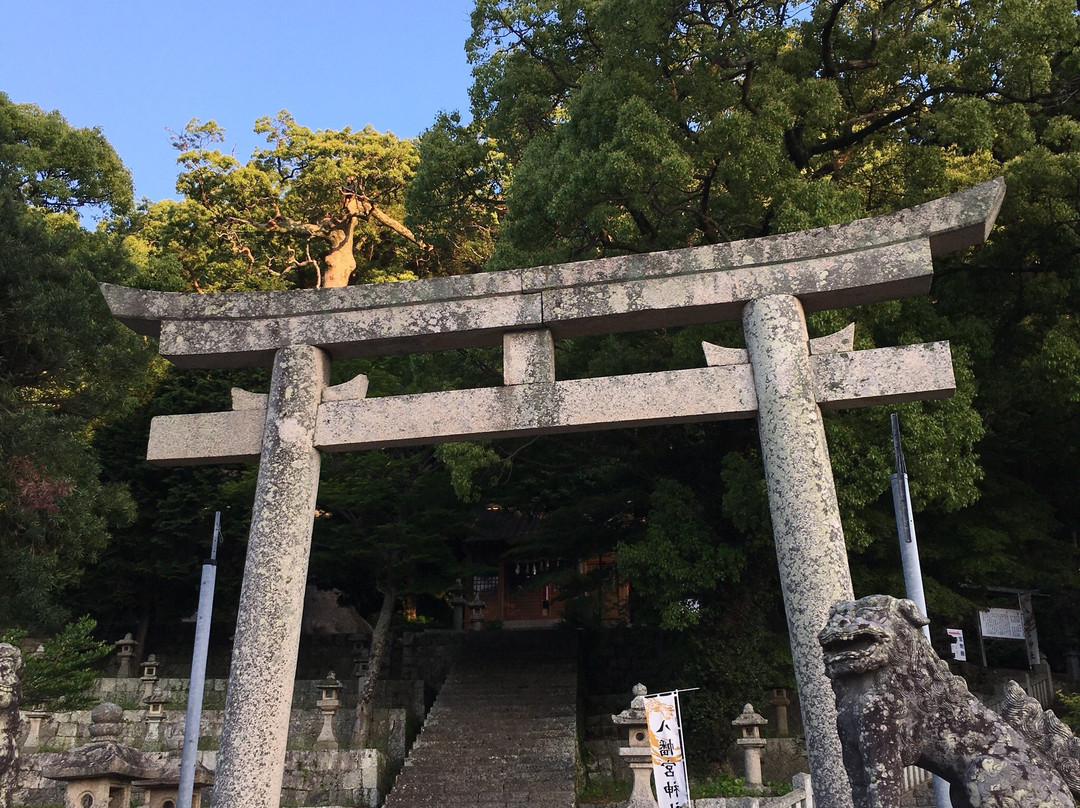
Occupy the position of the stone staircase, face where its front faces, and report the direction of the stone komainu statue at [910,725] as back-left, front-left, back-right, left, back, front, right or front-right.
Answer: front

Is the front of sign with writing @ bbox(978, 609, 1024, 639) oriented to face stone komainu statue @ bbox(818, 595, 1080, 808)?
yes

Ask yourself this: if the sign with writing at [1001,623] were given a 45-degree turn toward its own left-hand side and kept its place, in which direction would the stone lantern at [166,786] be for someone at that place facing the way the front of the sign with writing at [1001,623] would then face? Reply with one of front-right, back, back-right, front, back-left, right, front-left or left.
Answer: right

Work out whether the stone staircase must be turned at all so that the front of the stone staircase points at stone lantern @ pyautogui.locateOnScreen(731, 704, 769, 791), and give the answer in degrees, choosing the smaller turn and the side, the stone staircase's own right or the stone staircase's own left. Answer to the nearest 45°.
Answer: approximately 45° to the stone staircase's own left

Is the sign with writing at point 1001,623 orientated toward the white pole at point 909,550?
yes

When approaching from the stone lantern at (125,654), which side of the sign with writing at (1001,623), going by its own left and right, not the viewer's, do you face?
right

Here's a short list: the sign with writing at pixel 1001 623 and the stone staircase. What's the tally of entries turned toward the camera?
2

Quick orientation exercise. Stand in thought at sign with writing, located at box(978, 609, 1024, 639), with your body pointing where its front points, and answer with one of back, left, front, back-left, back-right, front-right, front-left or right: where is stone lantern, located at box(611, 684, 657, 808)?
front-right

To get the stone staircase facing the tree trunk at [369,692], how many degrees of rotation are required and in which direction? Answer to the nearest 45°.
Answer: approximately 90° to its right

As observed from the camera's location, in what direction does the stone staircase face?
facing the viewer

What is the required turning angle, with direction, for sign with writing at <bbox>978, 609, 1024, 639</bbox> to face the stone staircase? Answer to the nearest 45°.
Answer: approximately 90° to its right

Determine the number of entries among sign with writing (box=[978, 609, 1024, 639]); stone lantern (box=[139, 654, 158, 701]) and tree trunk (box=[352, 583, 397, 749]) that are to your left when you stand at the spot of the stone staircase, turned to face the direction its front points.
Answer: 1

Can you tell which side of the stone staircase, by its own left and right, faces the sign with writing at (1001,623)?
left
